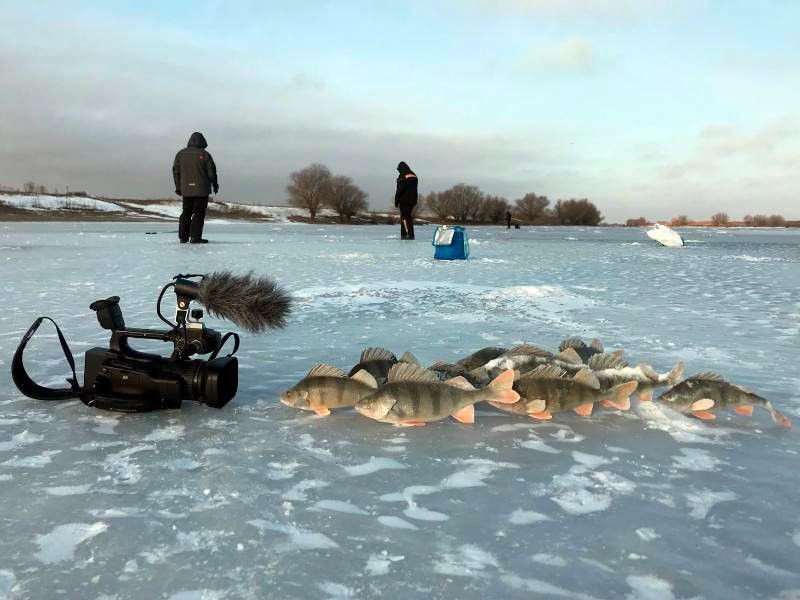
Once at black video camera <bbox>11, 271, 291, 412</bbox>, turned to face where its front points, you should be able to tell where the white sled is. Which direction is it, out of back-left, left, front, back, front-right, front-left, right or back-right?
front-left

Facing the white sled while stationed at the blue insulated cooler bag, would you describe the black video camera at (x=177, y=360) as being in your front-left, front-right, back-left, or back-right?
back-right

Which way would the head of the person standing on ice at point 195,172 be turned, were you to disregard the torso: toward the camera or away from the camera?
away from the camera

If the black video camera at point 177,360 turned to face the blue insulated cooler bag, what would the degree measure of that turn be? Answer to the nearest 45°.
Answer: approximately 45° to its left

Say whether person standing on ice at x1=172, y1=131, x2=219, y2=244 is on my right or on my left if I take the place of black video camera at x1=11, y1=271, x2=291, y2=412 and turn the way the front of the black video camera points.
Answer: on my left

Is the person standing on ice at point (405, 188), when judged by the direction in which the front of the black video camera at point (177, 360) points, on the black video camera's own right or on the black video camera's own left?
on the black video camera's own left

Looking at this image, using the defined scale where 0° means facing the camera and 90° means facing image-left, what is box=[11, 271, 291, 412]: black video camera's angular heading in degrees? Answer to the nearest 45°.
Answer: approximately 270°
